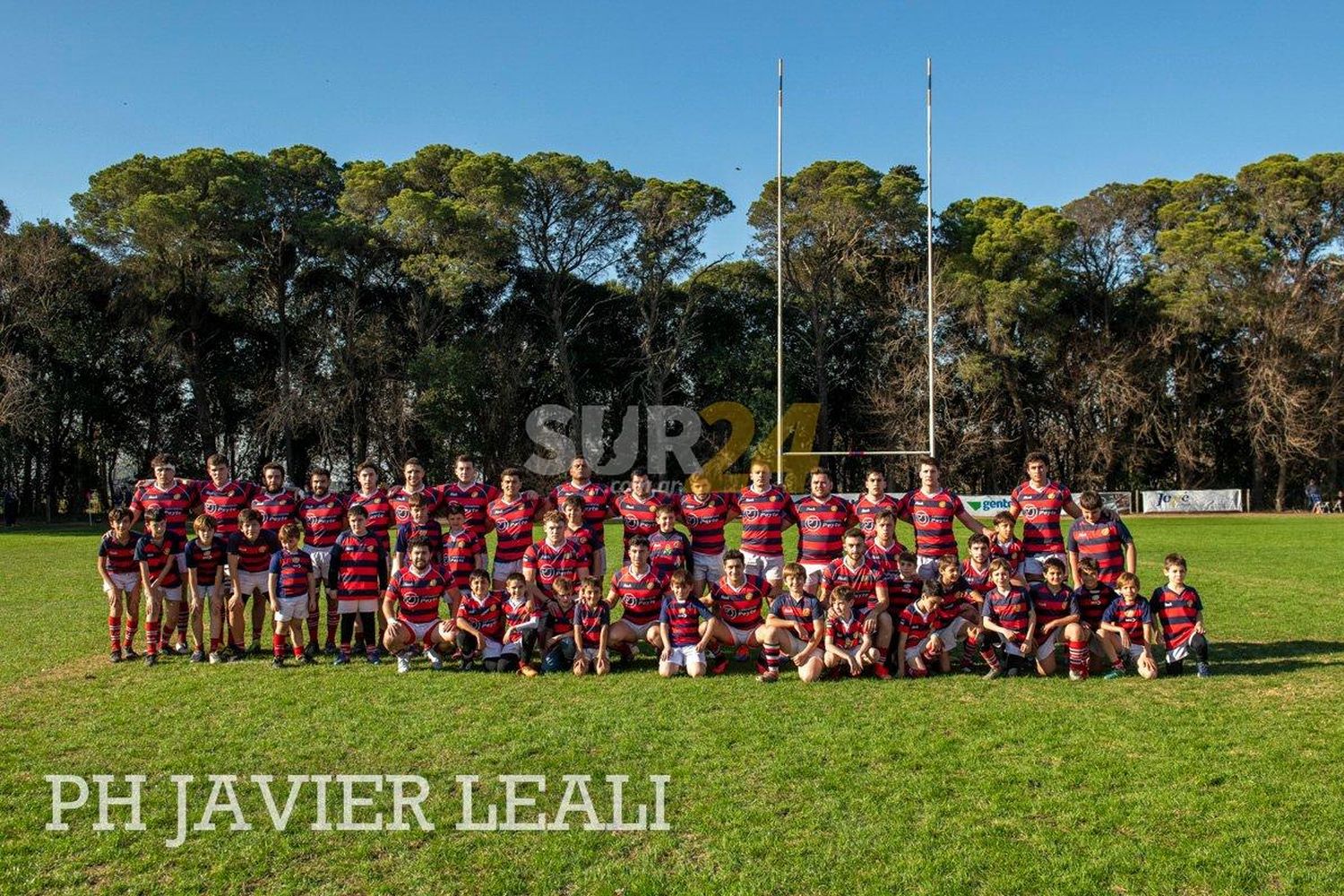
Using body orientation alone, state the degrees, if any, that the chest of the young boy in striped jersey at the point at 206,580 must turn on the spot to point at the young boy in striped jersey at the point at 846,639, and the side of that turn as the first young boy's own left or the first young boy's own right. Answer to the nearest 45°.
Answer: approximately 45° to the first young boy's own left

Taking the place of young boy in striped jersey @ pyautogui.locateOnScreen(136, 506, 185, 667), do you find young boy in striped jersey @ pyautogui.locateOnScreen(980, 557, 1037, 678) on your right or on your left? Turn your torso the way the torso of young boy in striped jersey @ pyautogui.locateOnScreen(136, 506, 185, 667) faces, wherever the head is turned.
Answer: on your left

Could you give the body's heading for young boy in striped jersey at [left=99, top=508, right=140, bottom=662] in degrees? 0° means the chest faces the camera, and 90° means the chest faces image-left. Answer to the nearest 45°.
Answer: approximately 0°

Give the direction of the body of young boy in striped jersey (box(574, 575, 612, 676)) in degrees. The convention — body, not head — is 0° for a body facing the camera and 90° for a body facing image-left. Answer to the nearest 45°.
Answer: approximately 0°

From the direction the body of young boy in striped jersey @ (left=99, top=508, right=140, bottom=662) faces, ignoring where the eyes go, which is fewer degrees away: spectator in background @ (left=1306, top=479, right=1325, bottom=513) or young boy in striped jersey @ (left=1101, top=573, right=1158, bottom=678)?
the young boy in striped jersey

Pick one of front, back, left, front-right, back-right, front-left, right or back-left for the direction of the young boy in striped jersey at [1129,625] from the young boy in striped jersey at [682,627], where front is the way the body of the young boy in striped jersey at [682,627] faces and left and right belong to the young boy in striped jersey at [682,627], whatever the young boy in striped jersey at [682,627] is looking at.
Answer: left
